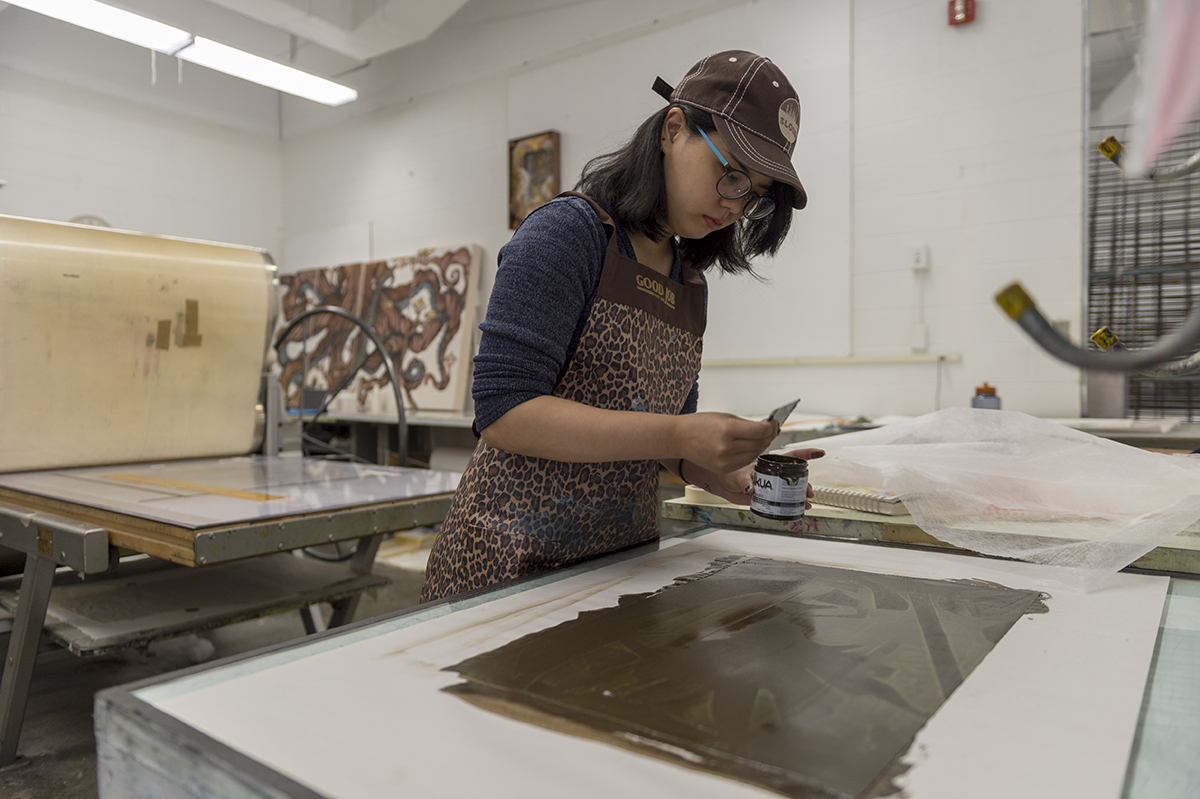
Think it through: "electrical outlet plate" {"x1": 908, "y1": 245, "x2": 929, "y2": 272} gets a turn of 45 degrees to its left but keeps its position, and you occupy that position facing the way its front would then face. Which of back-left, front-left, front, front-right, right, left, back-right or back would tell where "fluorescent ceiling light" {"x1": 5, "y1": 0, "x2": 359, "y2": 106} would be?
back-right

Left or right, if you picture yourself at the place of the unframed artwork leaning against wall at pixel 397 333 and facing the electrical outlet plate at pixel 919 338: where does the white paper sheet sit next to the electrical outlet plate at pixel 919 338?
right

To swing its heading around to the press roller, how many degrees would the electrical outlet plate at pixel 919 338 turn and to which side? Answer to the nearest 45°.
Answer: approximately 45° to its right

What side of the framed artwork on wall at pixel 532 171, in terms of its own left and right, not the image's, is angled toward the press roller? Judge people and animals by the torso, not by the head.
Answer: front

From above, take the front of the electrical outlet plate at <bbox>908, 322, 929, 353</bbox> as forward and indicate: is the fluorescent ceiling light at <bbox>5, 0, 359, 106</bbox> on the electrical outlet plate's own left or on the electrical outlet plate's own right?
on the electrical outlet plate's own right

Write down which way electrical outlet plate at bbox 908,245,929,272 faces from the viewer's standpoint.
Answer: facing the viewer

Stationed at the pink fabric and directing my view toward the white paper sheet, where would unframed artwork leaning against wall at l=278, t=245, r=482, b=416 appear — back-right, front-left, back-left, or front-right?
front-right

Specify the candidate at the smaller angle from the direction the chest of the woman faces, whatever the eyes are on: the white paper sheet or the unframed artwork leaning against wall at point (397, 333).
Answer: the white paper sheet

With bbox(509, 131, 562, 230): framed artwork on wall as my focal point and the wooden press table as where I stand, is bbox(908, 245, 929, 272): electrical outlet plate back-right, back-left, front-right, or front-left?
front-right

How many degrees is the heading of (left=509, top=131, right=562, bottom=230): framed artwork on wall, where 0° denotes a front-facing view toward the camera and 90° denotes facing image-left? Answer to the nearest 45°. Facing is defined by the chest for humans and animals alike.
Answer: approximately 45°

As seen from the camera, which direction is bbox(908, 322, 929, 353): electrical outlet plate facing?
toward the camera

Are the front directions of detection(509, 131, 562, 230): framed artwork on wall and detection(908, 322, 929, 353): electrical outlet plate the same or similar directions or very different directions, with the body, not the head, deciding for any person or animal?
same or similar directions

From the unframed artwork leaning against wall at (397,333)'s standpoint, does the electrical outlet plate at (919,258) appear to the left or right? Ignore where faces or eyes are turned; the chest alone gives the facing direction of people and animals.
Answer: on its left

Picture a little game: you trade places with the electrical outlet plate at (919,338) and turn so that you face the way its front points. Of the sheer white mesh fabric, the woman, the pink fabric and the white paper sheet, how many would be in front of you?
4

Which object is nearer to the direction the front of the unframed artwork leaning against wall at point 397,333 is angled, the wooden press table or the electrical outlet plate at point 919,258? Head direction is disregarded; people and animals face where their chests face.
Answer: the wooden press table

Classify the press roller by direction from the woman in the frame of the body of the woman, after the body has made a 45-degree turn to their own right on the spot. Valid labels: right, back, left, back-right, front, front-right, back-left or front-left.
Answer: back-right

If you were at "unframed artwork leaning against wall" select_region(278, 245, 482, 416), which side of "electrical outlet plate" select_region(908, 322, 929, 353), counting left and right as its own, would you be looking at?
right

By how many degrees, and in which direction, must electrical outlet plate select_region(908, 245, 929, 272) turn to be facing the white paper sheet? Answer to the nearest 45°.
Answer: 0° — it already faces it

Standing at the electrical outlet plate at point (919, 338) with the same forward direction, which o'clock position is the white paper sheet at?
The white paper sheet is roughly at 12 o'clock from the electrical outlet plate.

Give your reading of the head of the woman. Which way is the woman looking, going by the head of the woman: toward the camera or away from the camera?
toward the camera
